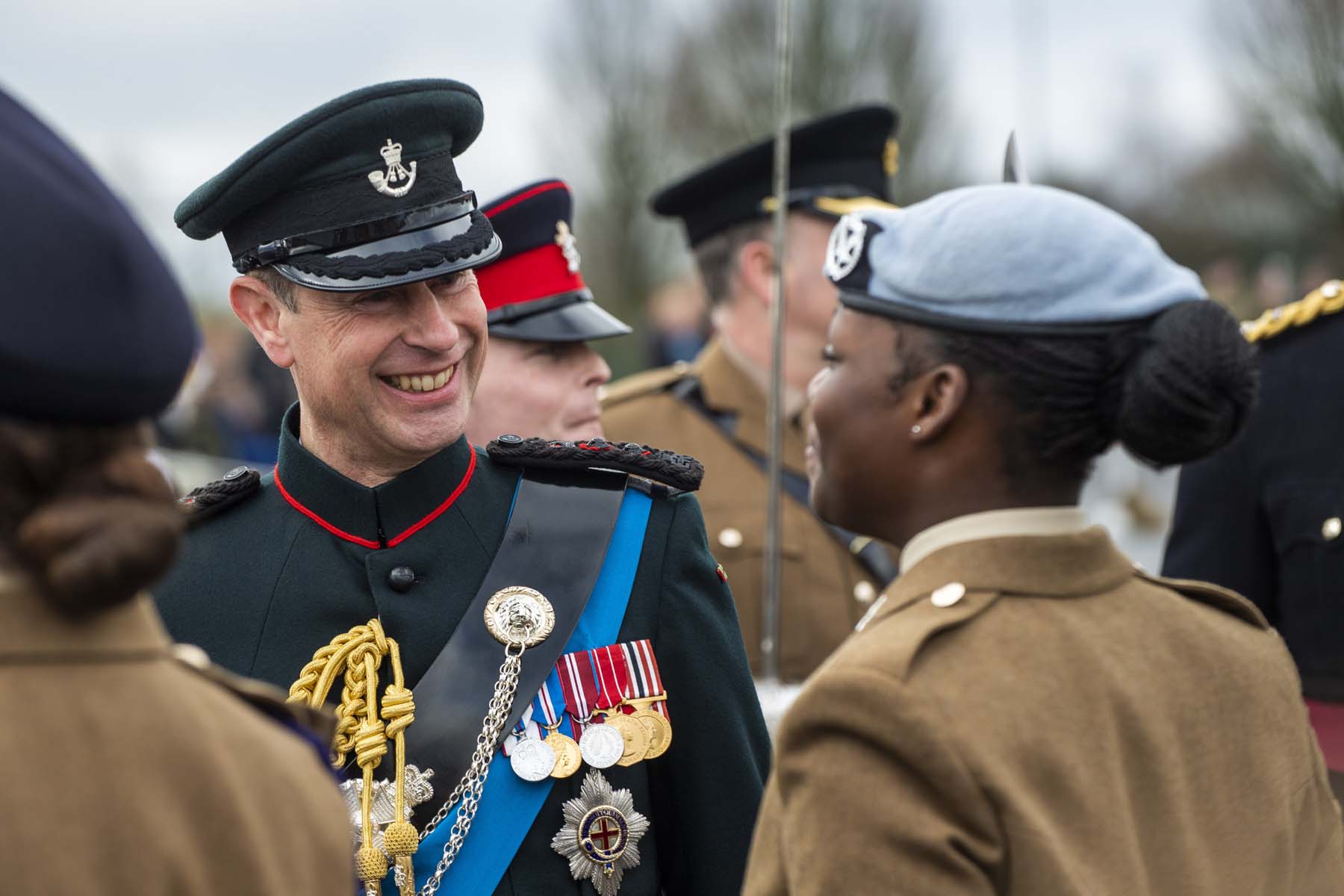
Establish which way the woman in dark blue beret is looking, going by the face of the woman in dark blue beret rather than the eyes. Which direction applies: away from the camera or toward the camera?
away from the camera

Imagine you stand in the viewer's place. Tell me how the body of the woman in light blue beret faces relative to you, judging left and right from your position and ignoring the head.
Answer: facing away from the viewer and to the left of the viewer

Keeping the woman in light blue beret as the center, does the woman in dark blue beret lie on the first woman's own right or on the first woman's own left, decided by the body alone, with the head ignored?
on the first woman's own left

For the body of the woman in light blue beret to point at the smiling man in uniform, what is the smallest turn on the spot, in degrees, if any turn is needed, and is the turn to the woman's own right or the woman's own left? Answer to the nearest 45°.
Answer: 0° — they already face them

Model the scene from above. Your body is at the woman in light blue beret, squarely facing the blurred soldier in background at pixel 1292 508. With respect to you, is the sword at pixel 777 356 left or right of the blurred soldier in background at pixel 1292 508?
left
